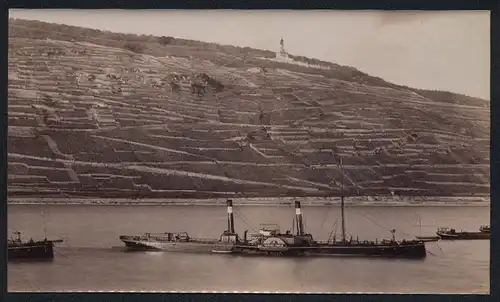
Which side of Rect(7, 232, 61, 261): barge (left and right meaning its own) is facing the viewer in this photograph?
right

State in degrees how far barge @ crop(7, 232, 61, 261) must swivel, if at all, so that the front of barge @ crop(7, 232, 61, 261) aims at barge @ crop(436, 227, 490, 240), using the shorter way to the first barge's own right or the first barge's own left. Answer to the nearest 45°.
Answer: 0° — it already faces it
